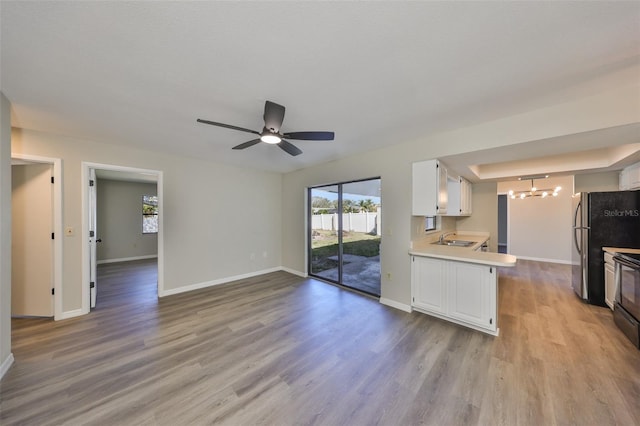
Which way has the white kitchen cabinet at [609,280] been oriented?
to the viewer's left

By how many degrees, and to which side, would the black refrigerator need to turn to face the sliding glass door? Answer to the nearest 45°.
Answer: approximately 45° to its left

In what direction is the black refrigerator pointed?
to the viewer's left

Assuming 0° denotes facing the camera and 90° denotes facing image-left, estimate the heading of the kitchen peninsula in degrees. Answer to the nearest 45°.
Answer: approximately 45°

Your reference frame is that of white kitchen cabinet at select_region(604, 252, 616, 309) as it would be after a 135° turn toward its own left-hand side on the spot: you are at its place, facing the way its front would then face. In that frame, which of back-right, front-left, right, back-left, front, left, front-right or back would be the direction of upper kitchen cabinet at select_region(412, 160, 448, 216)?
right

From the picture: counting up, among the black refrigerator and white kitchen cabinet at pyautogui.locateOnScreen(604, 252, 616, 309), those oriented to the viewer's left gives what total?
2

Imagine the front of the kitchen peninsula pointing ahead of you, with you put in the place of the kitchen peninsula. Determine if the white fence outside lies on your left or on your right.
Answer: on your right
